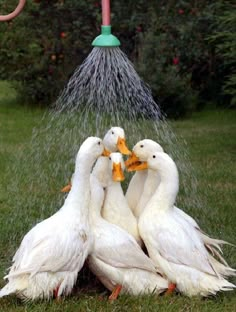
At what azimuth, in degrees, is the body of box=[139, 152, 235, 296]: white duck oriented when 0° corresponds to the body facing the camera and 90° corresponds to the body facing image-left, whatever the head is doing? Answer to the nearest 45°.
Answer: approximately 90°

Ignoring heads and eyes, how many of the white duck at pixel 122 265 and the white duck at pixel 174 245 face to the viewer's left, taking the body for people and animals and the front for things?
2

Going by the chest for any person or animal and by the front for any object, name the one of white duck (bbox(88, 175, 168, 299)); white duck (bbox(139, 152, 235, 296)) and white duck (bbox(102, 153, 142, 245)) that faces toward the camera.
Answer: white duck (bbox(102, 153, 142, 245))

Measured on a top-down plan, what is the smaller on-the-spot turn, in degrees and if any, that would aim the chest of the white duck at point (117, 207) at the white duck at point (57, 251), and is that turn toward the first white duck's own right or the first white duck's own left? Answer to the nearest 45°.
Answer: approximately 45° to the first white duck's own right

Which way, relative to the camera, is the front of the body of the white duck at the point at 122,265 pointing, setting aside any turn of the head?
to the viewer's left

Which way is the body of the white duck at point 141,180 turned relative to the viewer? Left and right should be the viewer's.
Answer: facing the viewer and to the left of the viewer
